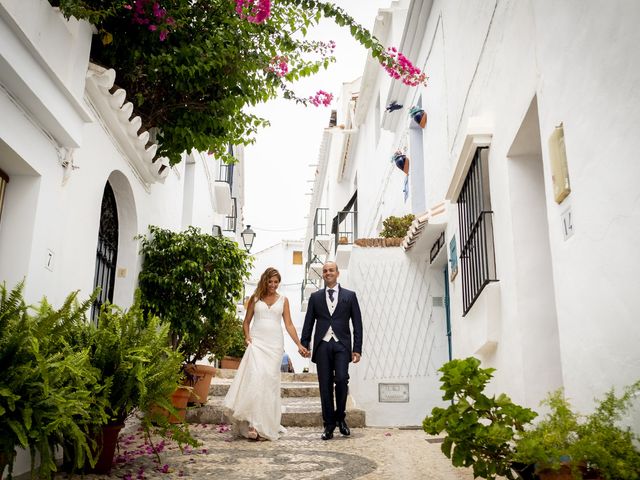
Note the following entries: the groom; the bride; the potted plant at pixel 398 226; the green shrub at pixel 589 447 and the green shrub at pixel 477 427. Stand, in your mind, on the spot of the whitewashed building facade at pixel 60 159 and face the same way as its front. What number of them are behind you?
0

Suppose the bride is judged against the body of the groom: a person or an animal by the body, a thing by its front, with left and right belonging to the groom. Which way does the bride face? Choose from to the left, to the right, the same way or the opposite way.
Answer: the same way

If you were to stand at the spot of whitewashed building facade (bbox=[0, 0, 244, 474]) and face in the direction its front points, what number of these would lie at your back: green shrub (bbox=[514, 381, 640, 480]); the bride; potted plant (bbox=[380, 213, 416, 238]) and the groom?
0

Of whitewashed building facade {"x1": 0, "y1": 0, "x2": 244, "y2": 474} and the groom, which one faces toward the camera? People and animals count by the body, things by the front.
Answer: the groom

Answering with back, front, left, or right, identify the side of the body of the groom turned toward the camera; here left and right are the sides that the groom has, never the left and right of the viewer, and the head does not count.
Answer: front

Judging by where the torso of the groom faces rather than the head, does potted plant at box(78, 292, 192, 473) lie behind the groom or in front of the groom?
in front

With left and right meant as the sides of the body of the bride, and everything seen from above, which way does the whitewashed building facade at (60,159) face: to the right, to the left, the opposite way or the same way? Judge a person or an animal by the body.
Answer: to the left

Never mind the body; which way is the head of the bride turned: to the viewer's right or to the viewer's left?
to the viewer's right

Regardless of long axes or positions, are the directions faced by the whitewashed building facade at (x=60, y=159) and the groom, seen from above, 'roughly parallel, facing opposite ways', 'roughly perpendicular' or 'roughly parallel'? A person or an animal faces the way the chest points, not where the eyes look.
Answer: roughly perpendicular

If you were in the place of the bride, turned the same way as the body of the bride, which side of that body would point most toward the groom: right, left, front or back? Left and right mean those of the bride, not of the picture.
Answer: left

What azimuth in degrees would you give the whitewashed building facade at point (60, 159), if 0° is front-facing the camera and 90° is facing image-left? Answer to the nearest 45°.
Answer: approximately 270°

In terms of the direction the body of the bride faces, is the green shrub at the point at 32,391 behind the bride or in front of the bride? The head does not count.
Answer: in front

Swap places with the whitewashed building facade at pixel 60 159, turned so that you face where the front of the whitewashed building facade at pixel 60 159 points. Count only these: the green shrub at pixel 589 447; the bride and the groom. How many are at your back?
0

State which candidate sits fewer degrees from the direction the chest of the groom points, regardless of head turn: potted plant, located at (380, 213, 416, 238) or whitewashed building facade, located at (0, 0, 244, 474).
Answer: the whitewashed building facade

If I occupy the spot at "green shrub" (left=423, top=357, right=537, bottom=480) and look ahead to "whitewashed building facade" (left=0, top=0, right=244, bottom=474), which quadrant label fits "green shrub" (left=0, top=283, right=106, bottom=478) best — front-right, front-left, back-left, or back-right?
front-left
